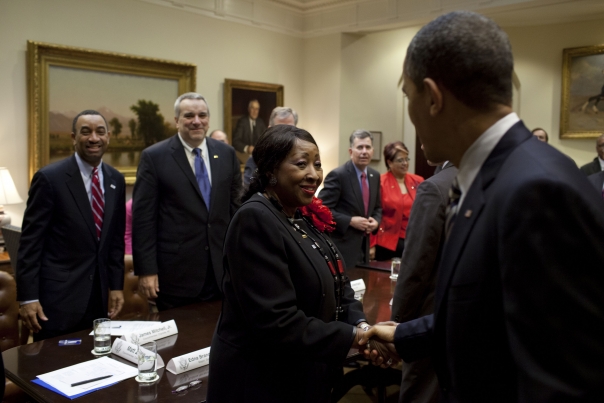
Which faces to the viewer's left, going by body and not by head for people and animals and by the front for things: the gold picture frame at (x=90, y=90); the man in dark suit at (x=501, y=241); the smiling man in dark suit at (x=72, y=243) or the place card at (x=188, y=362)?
the man in dark suit

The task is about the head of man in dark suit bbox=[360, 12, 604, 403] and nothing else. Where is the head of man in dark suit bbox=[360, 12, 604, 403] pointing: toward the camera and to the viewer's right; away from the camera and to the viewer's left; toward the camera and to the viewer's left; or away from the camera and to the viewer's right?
away from the camera and to the viewer's left

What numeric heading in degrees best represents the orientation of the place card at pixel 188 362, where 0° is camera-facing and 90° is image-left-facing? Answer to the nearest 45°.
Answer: approximately 315°

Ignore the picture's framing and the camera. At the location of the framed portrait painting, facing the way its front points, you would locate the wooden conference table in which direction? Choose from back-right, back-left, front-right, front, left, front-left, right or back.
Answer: front-right

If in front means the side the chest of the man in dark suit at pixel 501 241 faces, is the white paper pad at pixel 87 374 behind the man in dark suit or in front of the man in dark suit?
in front

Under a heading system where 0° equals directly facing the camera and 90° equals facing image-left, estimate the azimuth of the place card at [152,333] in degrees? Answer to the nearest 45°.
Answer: approximately 315°

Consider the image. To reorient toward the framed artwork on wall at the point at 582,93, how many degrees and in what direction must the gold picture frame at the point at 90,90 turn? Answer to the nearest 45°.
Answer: approximately 45° to its left
